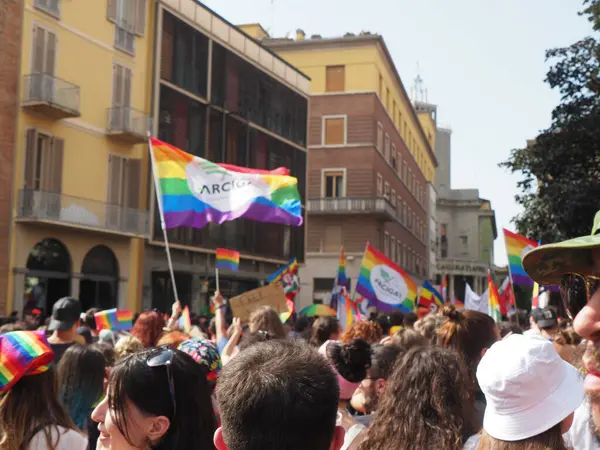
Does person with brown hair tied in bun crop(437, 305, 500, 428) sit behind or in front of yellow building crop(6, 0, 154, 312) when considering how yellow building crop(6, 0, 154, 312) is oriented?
in front

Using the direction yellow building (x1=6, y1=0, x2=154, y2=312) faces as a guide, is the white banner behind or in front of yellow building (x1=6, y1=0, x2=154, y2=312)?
in front

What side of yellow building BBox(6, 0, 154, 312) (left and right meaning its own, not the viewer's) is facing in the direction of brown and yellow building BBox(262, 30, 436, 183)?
left

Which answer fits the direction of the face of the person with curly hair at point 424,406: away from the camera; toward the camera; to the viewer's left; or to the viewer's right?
away from the camera

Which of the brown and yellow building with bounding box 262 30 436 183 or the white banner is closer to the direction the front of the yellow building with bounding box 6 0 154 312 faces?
the white banner

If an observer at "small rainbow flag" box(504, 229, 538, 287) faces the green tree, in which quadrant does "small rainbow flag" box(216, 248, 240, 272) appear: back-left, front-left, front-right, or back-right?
back-left

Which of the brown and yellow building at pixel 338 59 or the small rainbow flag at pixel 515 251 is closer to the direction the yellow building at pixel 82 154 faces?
the small rainbow flag

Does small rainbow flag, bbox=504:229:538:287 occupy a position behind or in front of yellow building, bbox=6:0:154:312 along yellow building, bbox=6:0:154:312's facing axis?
in front

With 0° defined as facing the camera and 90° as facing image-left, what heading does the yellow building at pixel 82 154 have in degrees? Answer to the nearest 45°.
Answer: approximately 315°
